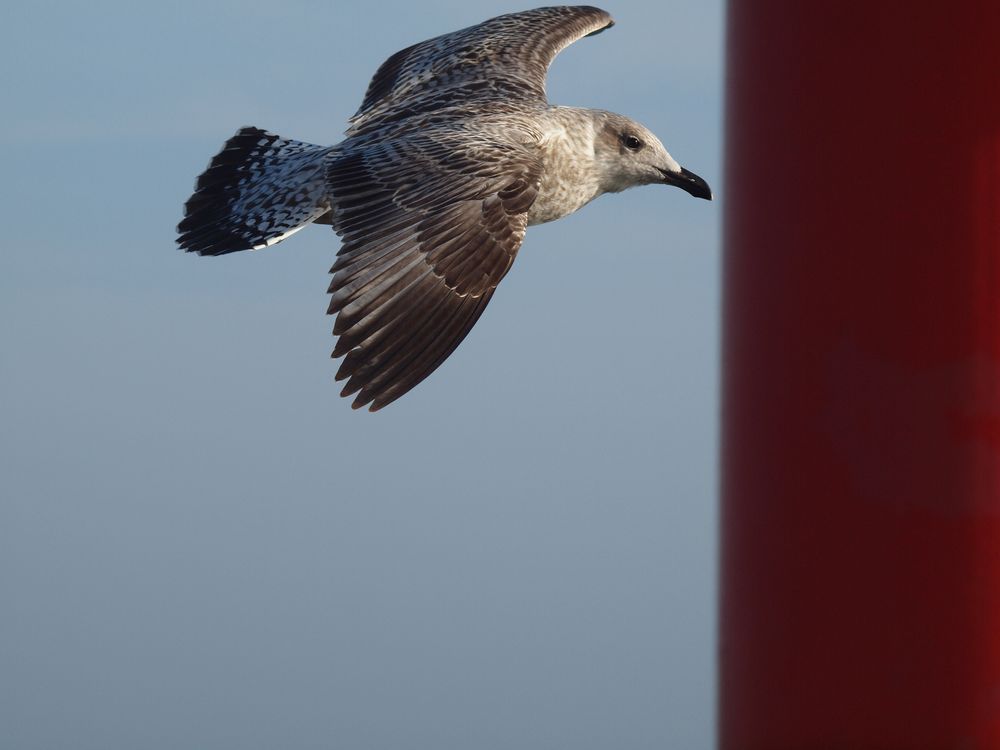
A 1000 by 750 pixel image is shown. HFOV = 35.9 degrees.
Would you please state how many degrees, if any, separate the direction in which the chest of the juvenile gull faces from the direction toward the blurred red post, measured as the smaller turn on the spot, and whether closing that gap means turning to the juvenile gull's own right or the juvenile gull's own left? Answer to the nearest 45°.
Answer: approximately 45° to the juvenile gull's own right

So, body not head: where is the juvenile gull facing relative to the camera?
to the viewer's right
